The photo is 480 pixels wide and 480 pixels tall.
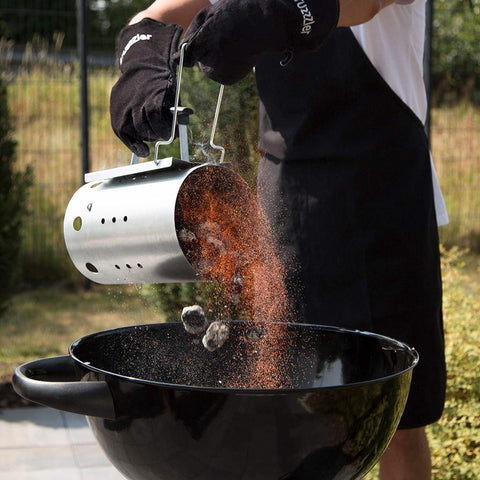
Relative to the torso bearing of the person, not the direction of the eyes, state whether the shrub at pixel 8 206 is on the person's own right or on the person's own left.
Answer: on the person's own right

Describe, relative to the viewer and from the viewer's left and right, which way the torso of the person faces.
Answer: facing the viewer and to the left of the viewer

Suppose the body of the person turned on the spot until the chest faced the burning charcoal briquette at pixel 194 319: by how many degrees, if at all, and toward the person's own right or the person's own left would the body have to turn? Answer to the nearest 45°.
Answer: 0° — they already face it

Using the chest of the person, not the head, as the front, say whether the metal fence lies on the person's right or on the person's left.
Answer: on the person's right

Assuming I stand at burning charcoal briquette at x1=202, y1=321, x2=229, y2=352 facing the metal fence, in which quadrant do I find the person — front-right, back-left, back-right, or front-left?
front-right
